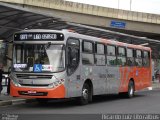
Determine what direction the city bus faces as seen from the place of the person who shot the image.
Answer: facing the viewer and to the left of the viewer
